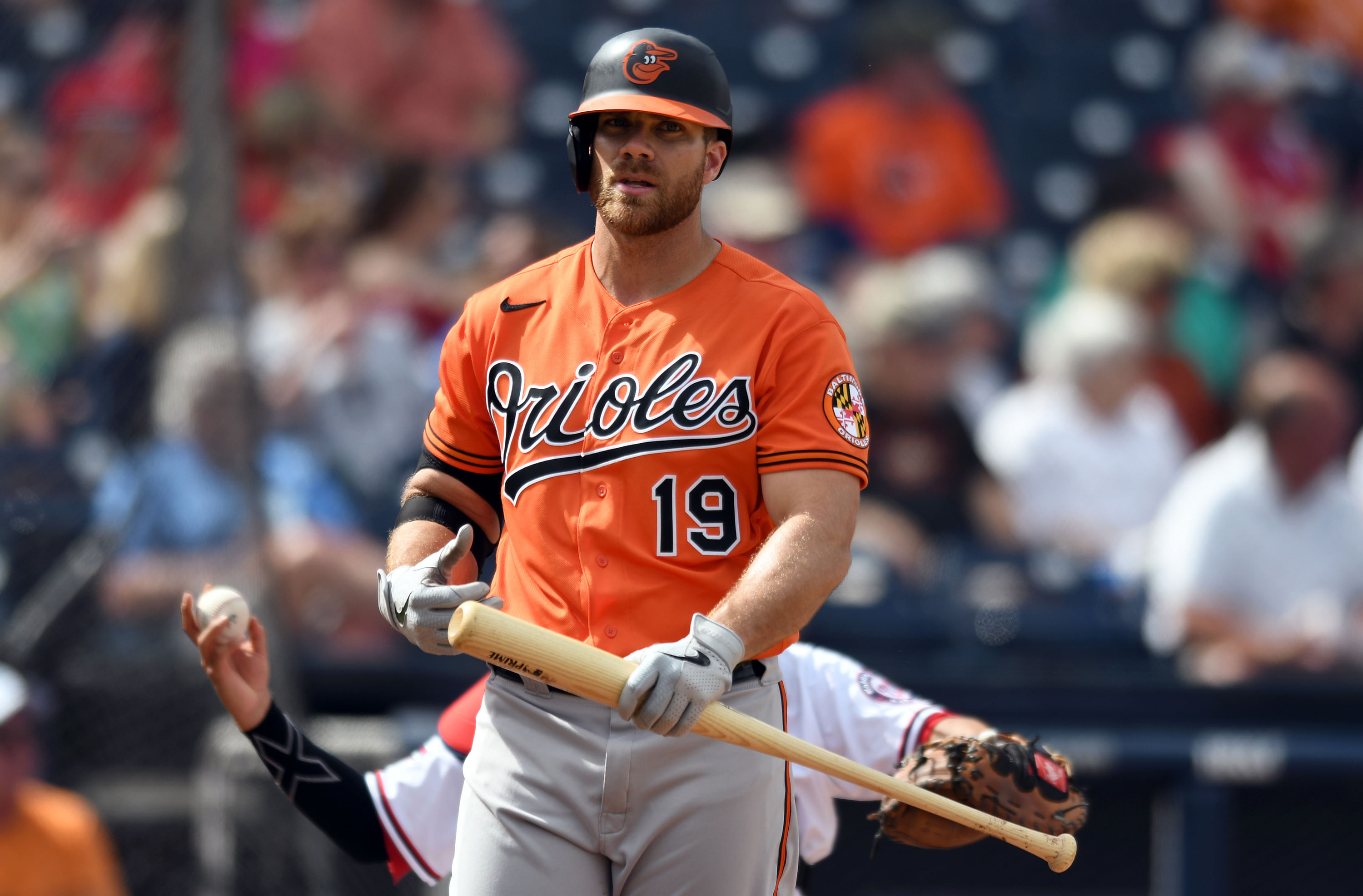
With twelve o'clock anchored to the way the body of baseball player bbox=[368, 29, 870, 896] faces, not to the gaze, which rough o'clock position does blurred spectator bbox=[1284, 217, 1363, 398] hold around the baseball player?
The blurred spectator is roughly at 7 o'clock from the baseball player.

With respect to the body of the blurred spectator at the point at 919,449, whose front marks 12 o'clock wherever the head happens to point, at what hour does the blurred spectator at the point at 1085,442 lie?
the blurred spectator at the point at 1085,442 is roughly at 8 o'clock from the blurred spectator at the point at 919,449.

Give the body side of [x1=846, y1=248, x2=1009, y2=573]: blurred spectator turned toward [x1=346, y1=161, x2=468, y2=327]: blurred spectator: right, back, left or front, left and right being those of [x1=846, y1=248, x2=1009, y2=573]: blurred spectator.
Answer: right
